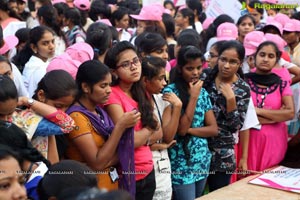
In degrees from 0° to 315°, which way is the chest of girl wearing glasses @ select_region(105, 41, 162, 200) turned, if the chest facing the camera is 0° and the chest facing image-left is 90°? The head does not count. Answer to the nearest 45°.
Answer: approximately 315°

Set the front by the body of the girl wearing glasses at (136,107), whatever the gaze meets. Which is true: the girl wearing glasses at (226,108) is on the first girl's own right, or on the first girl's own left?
on the first girl's own left
